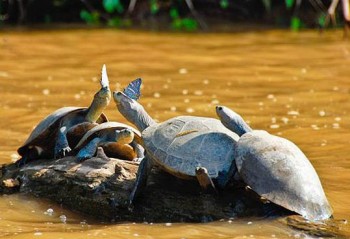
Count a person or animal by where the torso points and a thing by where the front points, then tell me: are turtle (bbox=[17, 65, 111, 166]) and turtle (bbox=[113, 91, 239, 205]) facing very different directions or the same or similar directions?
very different directions

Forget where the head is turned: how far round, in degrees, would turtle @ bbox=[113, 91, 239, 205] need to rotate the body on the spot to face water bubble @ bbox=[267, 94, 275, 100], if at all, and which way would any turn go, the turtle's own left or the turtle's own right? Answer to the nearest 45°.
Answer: approximately 90° to the turtle's own right

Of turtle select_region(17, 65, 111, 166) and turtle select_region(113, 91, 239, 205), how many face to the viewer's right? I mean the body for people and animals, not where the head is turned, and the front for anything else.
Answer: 1

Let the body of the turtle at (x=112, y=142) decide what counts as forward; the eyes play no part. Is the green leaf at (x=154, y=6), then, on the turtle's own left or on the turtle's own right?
on the turtle's own left

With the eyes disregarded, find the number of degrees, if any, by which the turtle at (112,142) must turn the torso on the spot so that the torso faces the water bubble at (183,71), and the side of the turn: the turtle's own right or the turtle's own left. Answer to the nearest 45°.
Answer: approximately 135° to the turtle's own left

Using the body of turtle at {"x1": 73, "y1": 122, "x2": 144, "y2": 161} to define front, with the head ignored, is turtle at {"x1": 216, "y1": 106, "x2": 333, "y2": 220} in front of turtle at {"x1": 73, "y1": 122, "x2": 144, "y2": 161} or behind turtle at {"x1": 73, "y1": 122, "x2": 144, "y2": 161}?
in front

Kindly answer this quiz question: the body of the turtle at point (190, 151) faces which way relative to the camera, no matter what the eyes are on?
to the viewer's left

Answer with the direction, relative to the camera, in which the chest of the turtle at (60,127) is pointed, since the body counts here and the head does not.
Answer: to the viewer's right

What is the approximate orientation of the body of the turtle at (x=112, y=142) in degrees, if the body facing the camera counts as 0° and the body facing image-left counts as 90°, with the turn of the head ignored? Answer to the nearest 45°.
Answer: approximately 315°

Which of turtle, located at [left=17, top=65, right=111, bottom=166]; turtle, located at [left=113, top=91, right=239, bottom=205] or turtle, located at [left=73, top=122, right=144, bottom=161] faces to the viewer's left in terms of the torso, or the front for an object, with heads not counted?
turtle, located at [left=113, top=91, right=239, bottom=205]

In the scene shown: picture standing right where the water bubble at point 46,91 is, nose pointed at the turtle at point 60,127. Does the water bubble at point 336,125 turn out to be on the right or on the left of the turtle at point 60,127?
left

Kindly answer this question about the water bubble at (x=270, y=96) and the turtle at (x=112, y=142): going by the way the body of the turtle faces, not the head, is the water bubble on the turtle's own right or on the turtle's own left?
on the turtle's own left

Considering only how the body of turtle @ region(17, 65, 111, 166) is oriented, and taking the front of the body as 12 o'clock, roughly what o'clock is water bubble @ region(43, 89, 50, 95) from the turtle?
The water bubble is roughly at 9 o'clock from the turtle.
